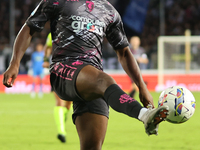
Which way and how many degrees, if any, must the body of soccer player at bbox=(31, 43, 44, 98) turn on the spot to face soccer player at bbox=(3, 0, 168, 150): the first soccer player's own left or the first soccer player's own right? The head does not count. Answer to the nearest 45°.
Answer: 0° — they already face them

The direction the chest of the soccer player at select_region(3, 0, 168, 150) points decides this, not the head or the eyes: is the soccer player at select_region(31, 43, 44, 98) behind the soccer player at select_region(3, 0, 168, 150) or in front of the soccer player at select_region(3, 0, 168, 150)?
behind

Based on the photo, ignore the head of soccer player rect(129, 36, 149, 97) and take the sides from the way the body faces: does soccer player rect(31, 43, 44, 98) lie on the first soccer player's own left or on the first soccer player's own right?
on the first soccer player's own right

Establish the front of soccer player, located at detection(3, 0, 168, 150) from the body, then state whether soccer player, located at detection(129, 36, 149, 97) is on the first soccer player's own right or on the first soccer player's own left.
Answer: on the first soccer player's own left

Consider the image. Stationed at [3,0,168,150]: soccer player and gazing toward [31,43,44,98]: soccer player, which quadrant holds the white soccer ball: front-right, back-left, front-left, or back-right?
back-right

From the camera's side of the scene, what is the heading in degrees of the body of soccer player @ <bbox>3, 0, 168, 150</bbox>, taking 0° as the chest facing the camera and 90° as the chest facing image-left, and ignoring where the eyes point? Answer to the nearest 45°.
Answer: approximately 315°

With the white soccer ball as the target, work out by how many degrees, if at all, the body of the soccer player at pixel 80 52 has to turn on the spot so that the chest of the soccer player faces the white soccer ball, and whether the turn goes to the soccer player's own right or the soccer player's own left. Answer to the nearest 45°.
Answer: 0° — they already face it

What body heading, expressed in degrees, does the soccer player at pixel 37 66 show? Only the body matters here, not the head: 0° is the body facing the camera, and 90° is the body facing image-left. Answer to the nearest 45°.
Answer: approximately 0°
